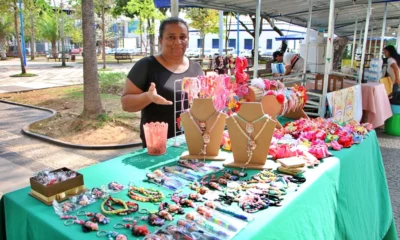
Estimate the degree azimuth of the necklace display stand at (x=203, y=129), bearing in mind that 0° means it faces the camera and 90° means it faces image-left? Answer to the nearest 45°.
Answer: approximately 0°

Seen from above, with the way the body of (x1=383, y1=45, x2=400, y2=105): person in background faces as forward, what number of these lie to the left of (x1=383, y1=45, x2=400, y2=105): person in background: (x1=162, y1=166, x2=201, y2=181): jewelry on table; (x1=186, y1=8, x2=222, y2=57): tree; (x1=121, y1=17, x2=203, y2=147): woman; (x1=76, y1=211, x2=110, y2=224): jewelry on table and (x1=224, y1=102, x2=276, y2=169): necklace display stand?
4

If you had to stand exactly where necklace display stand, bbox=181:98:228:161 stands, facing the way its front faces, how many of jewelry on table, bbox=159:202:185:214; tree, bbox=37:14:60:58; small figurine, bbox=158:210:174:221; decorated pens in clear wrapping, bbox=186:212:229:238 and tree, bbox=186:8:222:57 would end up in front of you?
3

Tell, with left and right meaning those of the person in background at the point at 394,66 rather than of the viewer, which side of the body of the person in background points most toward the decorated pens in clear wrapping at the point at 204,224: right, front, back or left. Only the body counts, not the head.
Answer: left

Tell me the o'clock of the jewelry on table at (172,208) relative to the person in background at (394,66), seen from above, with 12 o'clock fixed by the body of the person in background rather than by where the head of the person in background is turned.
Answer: The jewelry on table is roughly at 9 o'clock from the person in background.

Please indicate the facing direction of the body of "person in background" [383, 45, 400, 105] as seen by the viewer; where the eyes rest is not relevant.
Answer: to the viewer's left

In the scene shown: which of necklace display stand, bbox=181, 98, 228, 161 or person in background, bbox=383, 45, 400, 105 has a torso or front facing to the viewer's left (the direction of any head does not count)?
the person in background

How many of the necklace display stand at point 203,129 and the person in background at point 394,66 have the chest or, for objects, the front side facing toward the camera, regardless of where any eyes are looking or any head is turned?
1

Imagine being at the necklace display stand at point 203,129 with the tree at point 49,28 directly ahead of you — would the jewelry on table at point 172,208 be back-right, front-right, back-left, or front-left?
back-left
